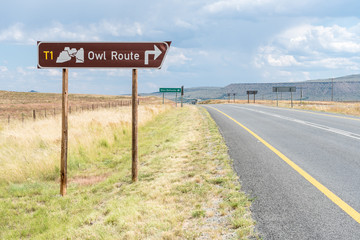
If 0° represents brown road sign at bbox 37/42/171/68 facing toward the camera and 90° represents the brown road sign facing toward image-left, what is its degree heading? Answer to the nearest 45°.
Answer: approximately 0°
